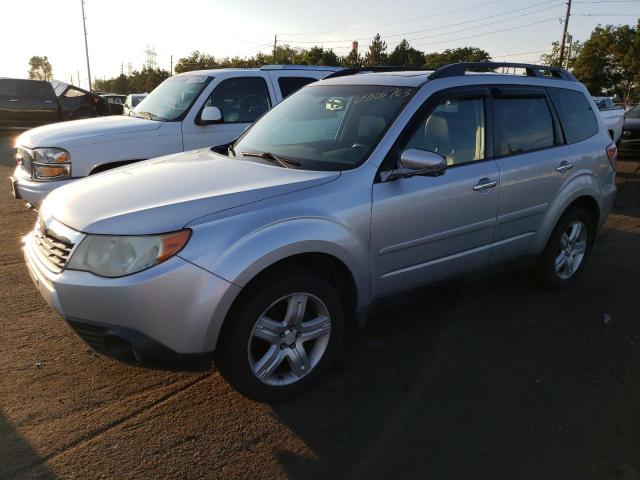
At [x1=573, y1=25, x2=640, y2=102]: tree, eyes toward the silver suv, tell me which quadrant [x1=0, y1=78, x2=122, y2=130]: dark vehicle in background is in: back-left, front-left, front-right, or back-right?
front-right

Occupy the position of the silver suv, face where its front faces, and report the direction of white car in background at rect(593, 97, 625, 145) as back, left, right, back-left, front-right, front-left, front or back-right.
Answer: back

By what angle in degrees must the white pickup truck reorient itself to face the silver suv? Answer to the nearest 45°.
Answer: approximately 45° to its left

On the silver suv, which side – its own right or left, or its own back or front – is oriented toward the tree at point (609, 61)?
back

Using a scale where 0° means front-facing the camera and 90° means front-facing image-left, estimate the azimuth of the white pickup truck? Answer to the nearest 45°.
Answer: approximately 45°

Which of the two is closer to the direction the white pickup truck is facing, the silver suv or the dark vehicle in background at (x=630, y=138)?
the silver suv

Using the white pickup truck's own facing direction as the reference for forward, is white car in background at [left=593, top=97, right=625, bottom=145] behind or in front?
behind

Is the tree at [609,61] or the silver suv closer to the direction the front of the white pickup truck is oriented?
the silver suv

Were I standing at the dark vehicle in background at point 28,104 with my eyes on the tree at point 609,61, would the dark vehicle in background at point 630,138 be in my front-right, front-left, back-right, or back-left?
front-right

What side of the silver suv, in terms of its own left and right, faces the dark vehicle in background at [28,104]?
right

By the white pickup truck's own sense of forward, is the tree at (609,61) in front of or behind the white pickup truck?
behind

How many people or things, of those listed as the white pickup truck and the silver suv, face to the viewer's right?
0
